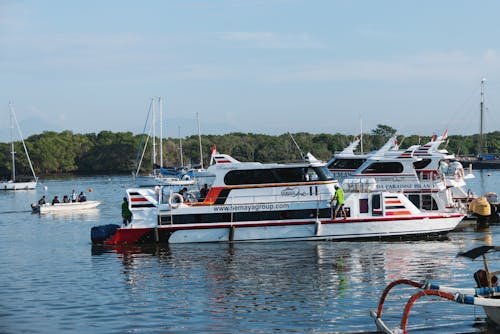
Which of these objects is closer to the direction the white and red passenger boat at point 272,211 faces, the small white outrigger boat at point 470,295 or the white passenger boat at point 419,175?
the white passenger boat

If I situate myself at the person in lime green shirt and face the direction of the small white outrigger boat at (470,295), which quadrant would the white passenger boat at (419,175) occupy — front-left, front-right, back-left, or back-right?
back-left

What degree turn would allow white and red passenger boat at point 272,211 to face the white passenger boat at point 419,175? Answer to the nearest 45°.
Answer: approximately 45° to its left

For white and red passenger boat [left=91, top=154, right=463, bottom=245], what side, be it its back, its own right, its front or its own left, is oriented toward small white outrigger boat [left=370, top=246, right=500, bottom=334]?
right

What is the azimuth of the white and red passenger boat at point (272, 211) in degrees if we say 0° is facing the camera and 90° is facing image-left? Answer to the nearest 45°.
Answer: approximately 270°
